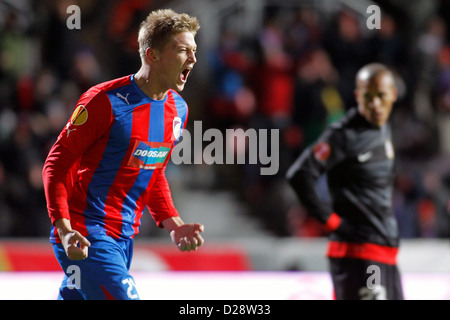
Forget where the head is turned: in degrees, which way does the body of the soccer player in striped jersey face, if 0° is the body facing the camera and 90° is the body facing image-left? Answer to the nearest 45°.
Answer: approximately 315°

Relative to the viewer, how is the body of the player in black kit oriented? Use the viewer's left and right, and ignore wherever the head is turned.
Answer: facing the viewer and to the right of the viewer

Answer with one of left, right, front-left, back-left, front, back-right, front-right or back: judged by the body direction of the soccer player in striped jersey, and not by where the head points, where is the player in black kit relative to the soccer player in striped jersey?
left

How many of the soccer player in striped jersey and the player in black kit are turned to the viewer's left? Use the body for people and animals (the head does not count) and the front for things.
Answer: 0

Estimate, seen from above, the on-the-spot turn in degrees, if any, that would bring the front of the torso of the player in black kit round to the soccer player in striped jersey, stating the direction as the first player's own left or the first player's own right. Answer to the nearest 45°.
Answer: approximately 90° to the first player's own right

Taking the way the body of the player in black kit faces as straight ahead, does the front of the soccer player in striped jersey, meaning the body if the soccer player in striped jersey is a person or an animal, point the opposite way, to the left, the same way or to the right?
the same way
